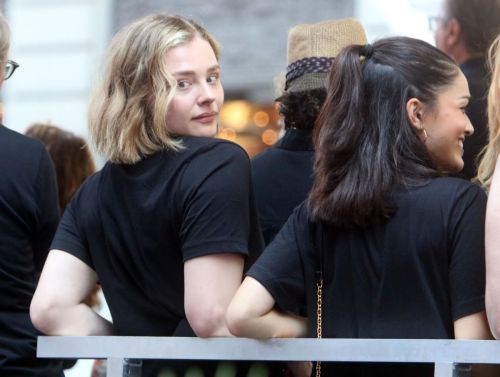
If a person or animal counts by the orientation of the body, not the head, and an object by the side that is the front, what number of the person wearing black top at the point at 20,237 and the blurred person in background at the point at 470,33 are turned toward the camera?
0

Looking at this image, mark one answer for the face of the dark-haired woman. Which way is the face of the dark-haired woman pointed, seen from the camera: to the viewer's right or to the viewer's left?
to the viewer's right

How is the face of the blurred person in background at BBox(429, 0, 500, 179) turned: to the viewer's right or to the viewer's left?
to the viewer's left

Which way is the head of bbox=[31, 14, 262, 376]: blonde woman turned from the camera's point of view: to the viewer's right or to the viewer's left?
to the viewer's right

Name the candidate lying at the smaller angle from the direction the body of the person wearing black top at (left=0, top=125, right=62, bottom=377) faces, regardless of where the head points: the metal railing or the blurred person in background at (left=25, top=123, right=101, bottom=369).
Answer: the blurred person in background

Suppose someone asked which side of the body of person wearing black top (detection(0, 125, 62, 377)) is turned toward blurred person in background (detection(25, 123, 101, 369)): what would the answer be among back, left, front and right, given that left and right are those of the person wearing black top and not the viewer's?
front
